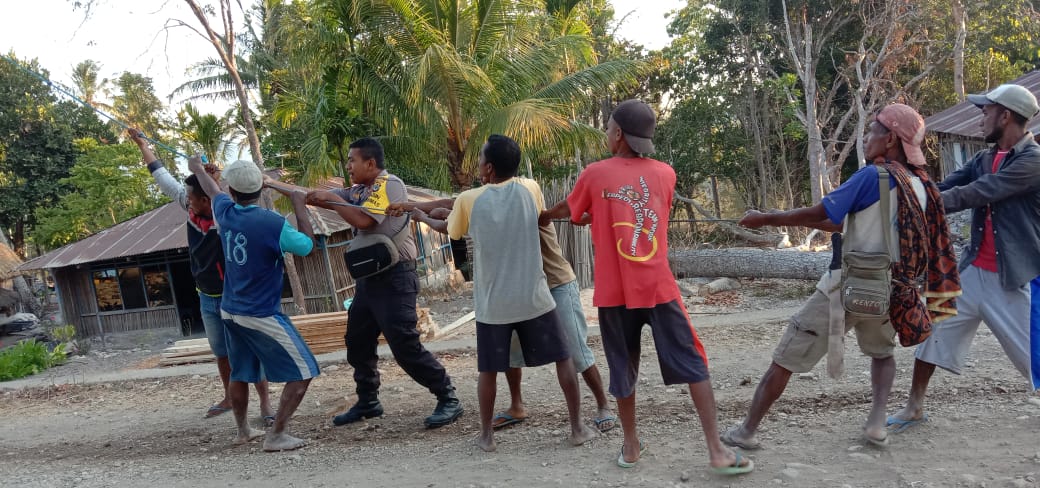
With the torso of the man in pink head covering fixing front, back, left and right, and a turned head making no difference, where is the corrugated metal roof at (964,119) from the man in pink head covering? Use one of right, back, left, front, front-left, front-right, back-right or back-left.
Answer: right

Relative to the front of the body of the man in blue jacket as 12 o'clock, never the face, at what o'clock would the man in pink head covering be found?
The man in pink head covering is roughly at 12 o'clock from the man in blue jacket.

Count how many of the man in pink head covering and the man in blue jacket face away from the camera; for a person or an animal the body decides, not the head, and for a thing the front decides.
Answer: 0

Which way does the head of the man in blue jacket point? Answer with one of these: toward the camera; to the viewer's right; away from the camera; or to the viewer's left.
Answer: to the viewer's left

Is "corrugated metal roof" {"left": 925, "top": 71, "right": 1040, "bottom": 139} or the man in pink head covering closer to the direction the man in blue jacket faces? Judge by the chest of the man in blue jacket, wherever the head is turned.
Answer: the man in pink head covering

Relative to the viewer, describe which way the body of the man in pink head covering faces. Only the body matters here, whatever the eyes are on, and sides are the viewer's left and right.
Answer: facing to the left of the viewer

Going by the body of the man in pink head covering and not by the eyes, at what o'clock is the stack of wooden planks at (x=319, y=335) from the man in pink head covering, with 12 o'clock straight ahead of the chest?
The stack of wooden planks is roughly at 1 o'clock from the man in pink head covering.

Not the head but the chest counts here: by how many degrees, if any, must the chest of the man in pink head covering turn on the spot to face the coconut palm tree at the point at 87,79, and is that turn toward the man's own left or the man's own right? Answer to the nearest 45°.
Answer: approximately 45° to the man's own right

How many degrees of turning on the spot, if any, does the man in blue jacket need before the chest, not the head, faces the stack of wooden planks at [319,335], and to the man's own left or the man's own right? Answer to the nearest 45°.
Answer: approximately 45° to the man's own right

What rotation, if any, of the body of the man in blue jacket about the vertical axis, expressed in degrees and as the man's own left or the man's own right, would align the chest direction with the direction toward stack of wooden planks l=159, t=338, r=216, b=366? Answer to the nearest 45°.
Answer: approximately 45° to the man's own right

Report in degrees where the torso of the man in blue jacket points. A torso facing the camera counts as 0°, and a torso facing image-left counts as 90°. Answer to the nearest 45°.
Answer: approximately 45°

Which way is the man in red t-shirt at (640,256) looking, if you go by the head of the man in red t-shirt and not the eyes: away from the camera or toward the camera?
away from the camera
